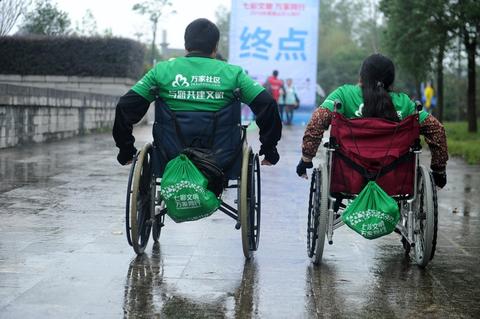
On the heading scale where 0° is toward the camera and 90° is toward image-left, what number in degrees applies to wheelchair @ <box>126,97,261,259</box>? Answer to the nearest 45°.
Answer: approximately 180°

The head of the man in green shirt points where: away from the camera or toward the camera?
away from the camera

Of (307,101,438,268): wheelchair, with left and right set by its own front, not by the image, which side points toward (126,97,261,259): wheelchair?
left

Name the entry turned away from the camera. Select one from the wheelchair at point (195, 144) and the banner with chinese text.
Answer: the wheelchair

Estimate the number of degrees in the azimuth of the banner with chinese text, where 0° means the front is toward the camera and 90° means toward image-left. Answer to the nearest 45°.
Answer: approximately 0°

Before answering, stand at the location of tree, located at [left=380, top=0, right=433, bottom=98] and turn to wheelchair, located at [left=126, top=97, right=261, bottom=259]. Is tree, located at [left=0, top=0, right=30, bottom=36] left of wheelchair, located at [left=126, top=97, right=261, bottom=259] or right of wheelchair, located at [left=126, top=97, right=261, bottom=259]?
right

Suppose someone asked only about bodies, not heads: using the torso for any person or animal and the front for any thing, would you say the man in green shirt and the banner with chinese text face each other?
yes

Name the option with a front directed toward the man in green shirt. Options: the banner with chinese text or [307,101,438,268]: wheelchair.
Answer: the banner with chinese text

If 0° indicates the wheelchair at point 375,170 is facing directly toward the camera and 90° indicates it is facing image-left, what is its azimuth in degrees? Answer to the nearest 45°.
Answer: approximately 180°

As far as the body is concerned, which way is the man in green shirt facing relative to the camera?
away from the camera

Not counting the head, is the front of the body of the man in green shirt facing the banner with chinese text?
yes
